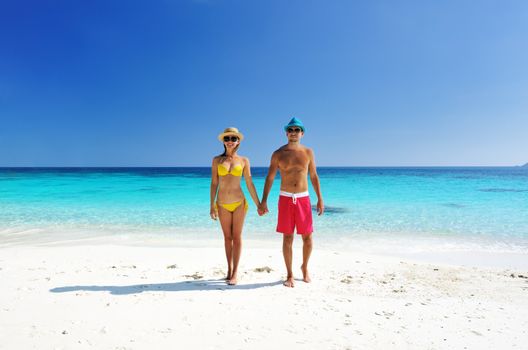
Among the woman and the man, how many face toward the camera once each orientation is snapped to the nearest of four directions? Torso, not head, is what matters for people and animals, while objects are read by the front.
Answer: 2

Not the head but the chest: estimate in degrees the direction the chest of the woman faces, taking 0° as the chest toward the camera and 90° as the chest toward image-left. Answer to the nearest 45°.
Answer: approximately 0°

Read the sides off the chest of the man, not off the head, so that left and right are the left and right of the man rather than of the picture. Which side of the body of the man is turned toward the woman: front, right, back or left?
right

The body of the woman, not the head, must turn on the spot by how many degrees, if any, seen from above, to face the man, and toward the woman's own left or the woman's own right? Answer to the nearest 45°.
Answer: approximately 90° to the woman's own left
